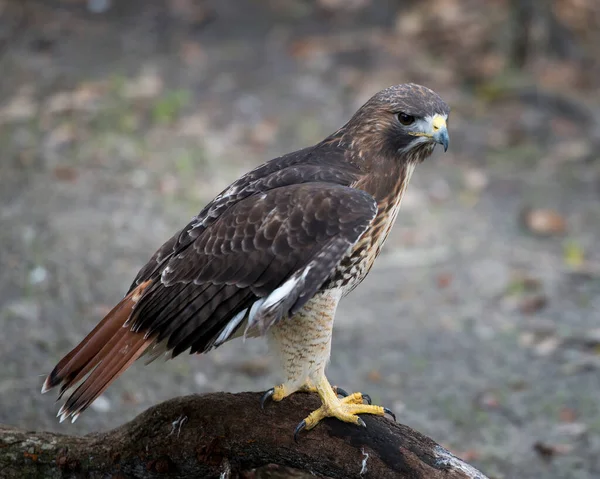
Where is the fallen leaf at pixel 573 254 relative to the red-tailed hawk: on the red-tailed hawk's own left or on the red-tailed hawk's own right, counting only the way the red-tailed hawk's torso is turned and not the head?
on the red-tailed hawk's own left

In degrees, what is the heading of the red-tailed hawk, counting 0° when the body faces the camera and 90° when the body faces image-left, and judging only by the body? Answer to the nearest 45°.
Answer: approximately 270°
